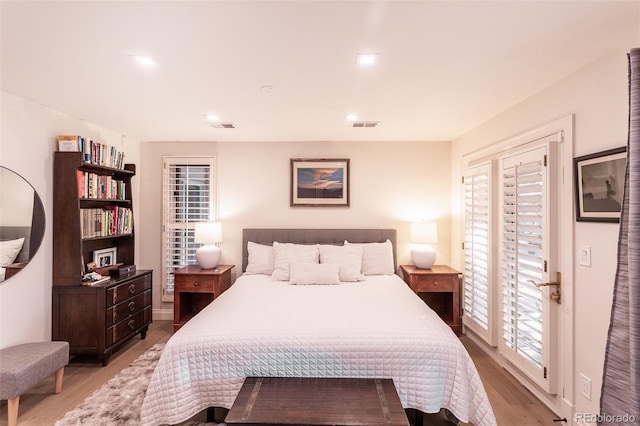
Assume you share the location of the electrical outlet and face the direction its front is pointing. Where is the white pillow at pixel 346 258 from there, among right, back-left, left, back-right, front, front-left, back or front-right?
front-right

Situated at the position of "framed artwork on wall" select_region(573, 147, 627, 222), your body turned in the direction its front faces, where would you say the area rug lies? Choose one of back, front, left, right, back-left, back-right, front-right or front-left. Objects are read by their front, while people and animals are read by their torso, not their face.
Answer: front

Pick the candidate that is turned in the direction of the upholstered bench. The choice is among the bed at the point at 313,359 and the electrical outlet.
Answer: the electrical outlet

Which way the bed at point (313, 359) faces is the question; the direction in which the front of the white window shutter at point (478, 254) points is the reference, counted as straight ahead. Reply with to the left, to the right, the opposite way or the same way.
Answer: to the left

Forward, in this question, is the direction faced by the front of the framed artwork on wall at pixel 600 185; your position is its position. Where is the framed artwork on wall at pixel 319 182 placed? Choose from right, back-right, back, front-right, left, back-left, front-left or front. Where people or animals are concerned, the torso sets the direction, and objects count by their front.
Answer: front-right

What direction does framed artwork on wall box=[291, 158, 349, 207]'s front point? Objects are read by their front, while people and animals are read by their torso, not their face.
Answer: toward the camera

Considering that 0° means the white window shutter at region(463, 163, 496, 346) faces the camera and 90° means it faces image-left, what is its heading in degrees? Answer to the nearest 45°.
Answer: approximately 45°

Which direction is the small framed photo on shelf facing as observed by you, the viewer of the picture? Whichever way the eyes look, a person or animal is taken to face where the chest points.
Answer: facing the viewer and to the right of the viewer

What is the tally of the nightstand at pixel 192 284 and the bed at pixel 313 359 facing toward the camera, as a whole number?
2

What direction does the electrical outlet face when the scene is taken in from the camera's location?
facing the viewer and to the left of the viewer
